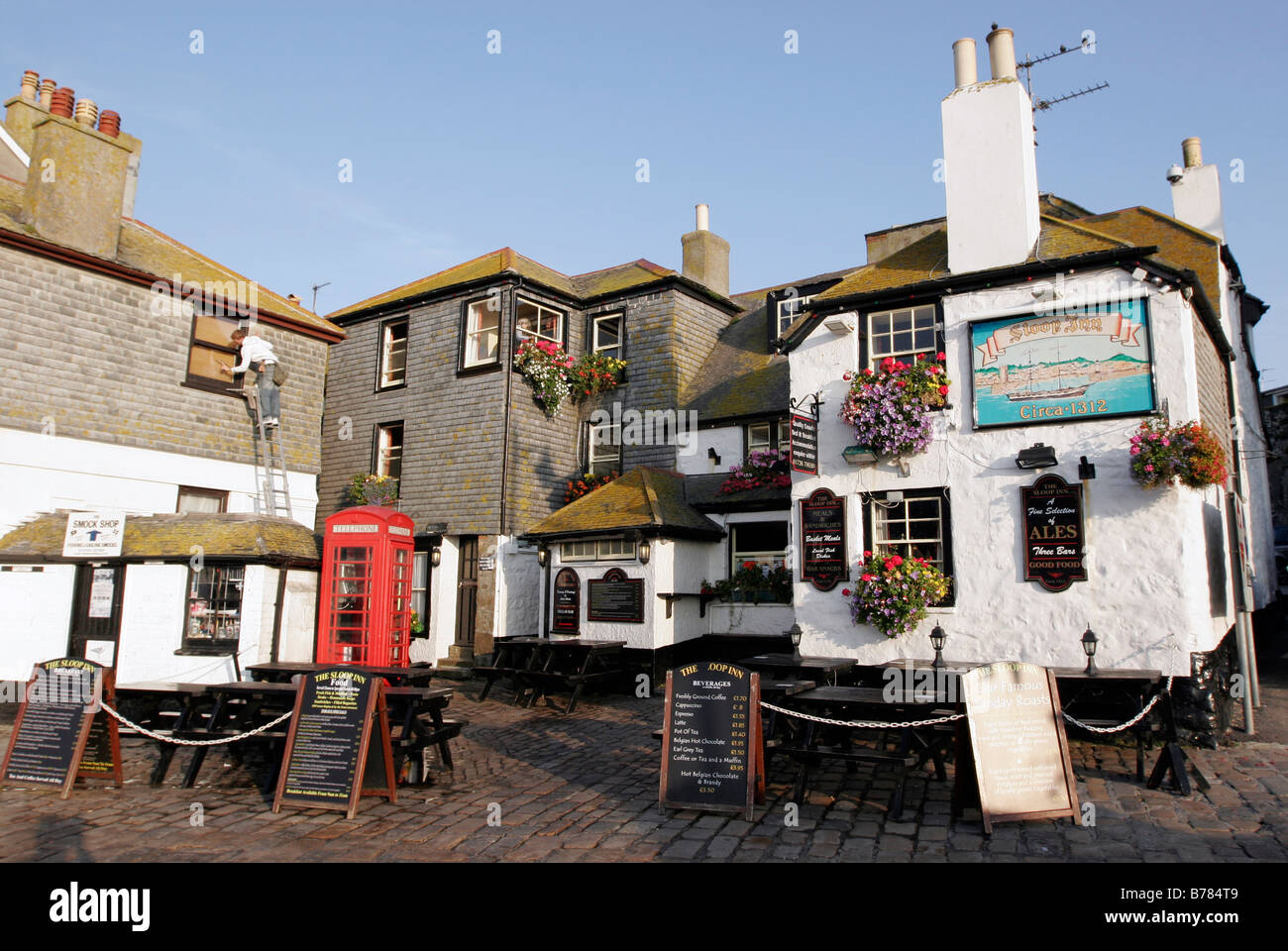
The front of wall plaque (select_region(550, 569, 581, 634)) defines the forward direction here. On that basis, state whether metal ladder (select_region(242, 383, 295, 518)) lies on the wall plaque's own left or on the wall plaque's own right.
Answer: on the wall plaque's own right

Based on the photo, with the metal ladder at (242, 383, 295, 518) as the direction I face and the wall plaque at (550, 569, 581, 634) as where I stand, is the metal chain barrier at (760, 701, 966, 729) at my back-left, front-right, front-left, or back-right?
back-left

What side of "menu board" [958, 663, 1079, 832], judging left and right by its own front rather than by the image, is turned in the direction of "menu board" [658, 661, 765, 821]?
right

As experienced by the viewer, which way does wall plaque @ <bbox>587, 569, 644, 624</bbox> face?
facing the viewer

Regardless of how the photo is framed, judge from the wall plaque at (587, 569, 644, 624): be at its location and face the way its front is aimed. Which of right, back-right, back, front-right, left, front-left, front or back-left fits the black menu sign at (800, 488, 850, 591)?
front-left

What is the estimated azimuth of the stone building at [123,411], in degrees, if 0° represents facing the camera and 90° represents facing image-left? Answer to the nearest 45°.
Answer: approximately 315°

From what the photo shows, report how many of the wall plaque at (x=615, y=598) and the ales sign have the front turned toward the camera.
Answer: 2

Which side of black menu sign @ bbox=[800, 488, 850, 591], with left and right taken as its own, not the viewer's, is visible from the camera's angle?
front

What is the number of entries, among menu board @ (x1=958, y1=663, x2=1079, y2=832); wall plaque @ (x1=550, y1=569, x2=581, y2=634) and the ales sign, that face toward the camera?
3

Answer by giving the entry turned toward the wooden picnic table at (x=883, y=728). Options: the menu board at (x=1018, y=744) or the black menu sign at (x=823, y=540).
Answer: the black menu sign

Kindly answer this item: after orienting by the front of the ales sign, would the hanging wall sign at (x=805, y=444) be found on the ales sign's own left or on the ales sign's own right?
on the ales sign's own right

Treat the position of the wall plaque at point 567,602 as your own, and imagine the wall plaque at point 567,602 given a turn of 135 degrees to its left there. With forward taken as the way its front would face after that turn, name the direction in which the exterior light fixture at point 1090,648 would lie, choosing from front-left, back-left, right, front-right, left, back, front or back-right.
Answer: right
